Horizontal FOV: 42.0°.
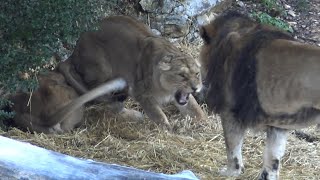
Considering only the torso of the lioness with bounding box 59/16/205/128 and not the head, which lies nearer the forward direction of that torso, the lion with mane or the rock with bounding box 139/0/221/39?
the lion with mane

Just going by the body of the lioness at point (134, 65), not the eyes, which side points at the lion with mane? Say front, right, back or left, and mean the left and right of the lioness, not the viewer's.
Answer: front

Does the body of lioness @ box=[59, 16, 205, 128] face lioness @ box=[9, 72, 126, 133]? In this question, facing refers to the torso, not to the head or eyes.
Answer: no

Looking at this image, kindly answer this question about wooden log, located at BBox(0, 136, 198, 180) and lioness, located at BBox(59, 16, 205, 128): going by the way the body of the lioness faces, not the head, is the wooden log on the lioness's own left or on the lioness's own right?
on the lioness's own right

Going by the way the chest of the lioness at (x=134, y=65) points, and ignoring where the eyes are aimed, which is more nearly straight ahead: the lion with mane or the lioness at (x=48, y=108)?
the lion with mane

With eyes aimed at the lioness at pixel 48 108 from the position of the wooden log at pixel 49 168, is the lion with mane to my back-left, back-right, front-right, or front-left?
front-right

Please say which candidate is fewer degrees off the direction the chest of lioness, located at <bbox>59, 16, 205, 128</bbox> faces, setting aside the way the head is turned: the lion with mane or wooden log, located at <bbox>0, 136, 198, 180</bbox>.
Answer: the lion with mane

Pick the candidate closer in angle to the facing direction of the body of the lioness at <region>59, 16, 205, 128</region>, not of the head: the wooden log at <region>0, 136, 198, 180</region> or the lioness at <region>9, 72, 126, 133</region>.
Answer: the wooden log

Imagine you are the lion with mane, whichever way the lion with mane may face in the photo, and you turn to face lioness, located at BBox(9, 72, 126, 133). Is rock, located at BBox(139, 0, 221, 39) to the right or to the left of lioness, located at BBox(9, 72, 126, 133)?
right

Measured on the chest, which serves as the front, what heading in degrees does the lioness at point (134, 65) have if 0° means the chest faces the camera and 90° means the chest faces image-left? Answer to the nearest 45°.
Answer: approximately 315°

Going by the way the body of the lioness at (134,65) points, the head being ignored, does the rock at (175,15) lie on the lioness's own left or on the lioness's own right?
on the lioness's own left

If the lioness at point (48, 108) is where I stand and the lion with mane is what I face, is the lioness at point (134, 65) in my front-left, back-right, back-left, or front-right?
front-left
